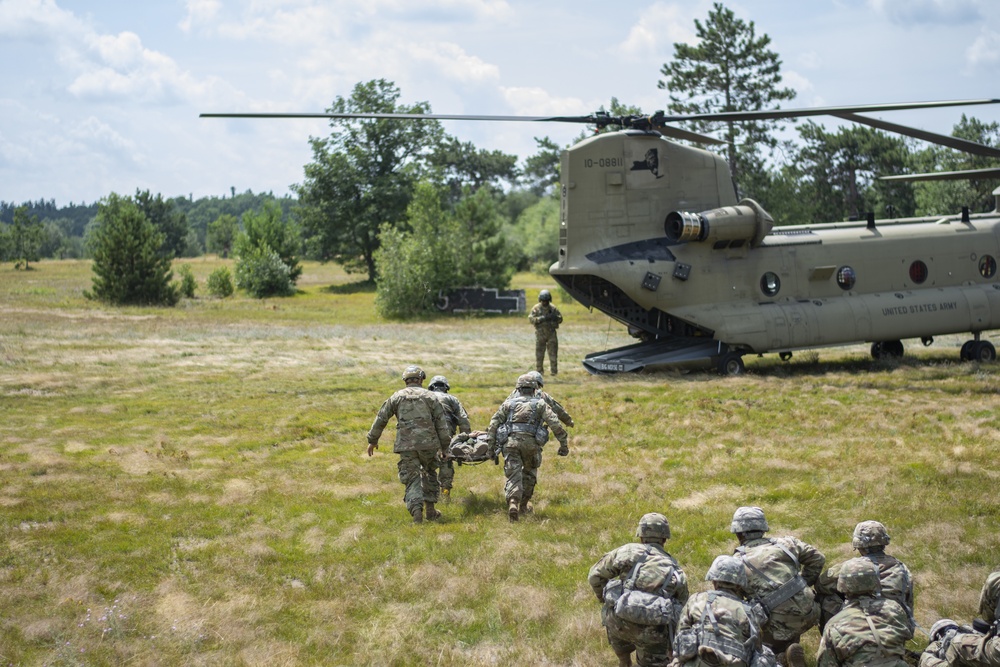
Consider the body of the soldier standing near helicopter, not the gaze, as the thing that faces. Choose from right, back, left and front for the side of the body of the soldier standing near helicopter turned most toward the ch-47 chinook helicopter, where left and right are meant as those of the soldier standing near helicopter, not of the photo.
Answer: left

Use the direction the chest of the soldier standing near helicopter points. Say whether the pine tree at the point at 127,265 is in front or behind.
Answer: behind

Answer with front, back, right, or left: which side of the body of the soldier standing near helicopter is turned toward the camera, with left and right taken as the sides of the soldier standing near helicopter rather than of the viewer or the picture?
front

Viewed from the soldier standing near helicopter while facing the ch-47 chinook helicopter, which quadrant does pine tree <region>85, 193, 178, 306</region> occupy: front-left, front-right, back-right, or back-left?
back-left
